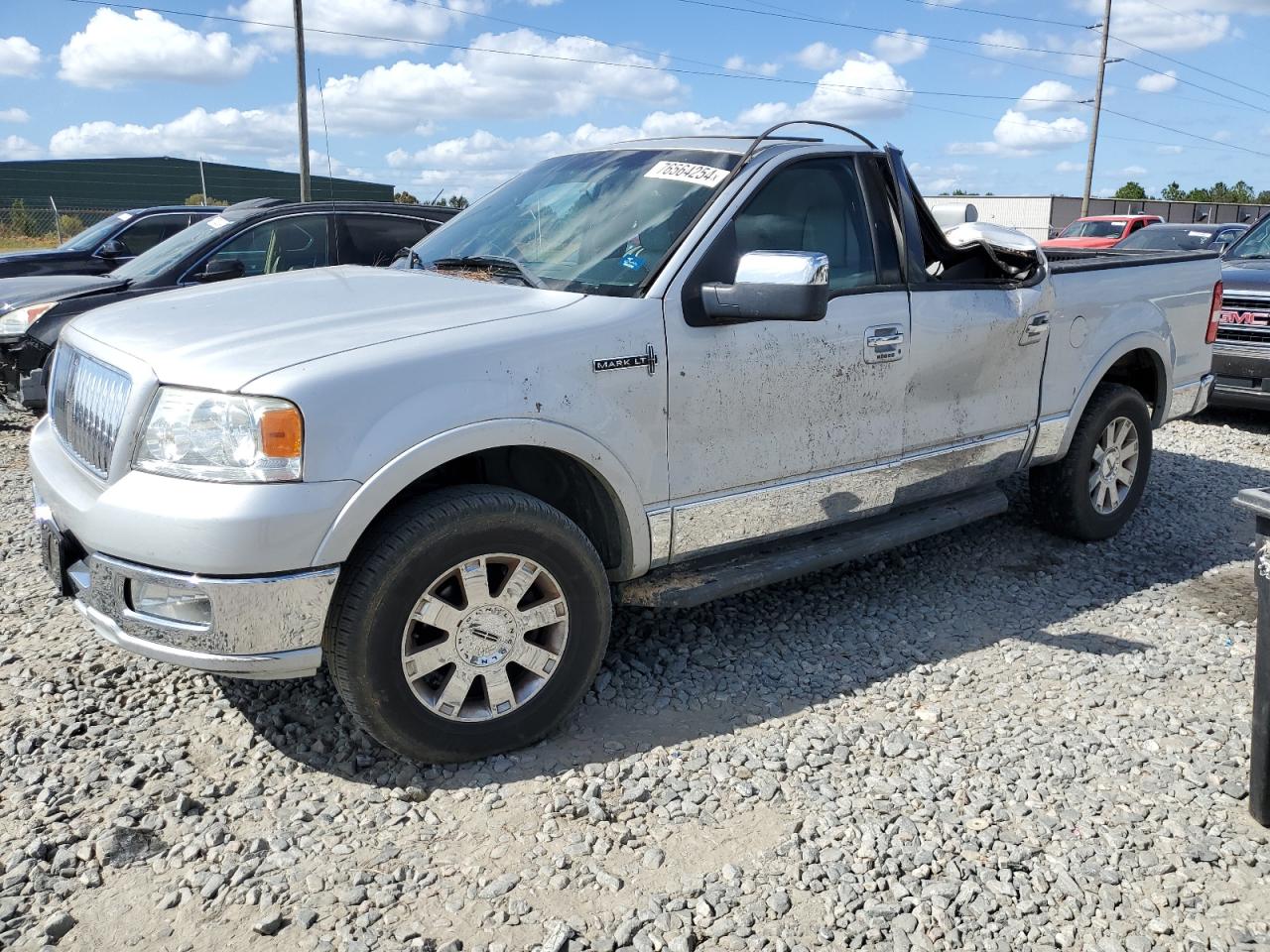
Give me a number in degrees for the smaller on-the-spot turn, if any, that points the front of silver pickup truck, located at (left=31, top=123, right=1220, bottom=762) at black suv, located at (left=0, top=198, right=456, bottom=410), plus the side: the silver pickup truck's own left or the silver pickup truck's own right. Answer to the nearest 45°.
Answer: approximately 90° to the silver pickup truck's own right

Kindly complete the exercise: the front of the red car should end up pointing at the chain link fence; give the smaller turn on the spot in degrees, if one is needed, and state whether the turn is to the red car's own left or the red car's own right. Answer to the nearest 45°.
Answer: approximately 45° to the red car's own right

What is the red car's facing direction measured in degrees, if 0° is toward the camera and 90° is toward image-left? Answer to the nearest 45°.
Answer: approximately 45°

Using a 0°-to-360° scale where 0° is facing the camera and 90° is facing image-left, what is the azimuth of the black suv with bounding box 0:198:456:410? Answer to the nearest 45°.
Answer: approximately 45°

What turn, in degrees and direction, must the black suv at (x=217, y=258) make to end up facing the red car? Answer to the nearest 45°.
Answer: approximately 180°

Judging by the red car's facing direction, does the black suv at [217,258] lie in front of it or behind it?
in front

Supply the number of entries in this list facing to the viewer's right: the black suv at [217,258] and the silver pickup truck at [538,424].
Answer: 0

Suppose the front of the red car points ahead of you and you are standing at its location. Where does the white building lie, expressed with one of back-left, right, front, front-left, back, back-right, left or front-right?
back-right

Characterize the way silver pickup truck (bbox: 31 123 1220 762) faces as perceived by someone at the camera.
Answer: facing the viewer and to the left of the viewer

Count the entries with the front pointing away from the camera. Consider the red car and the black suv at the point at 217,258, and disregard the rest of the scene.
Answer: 0

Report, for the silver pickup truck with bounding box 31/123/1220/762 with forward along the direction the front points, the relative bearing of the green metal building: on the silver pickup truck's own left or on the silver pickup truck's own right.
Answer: on the silver pickup truck's own right

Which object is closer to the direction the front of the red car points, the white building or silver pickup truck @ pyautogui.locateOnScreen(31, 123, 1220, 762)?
the silver pickup truck

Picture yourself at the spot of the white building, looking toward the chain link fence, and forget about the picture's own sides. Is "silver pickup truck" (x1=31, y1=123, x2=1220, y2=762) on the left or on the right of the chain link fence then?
left

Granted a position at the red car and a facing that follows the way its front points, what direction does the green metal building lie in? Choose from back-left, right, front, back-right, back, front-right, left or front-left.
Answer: front-right

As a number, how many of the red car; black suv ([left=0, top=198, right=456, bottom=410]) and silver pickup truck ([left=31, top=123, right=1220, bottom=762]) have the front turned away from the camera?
0

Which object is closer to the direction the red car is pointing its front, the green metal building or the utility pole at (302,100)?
the utility pole
